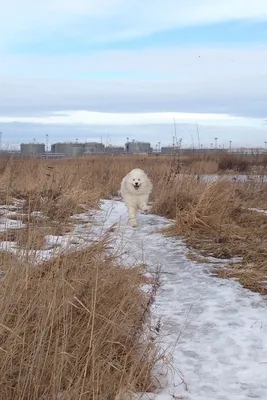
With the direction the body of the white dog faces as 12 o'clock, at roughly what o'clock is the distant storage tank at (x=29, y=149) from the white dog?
The distant storage tank is roughly at 5 o'clock from the white dog.

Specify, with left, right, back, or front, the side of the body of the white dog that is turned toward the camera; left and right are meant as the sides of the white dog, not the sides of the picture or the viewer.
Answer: front
